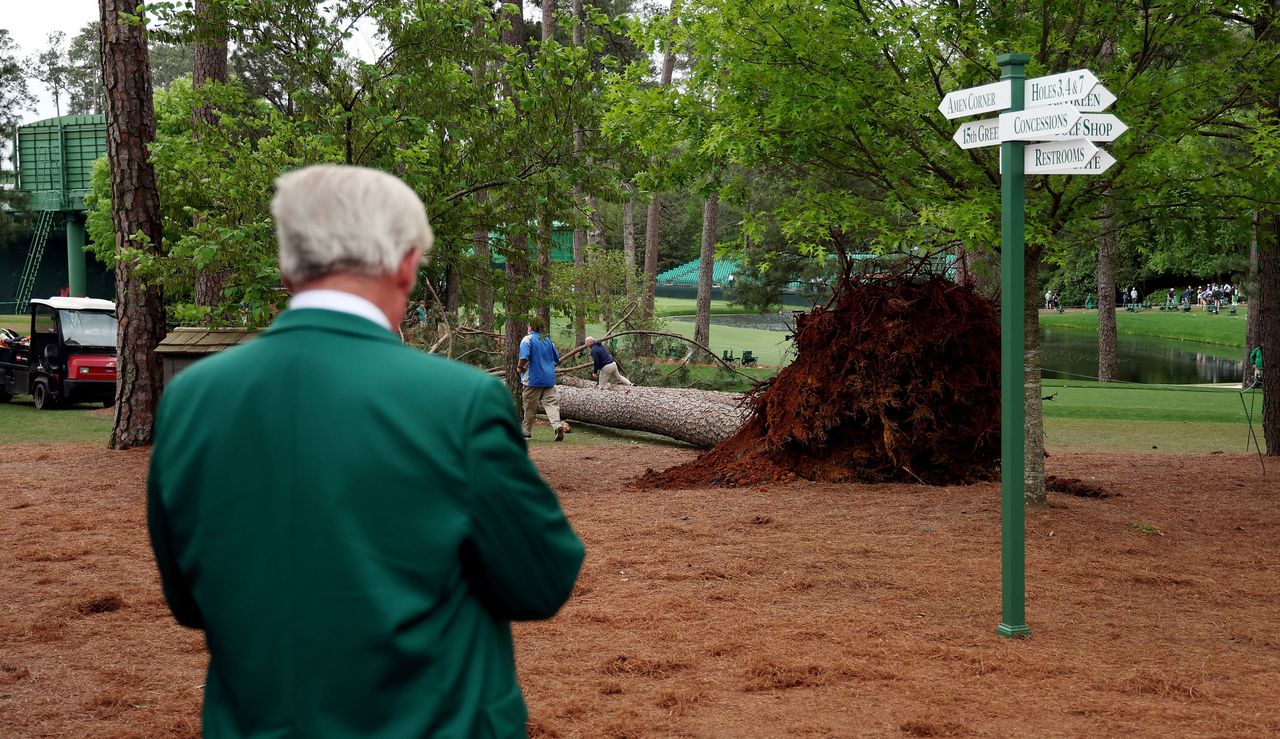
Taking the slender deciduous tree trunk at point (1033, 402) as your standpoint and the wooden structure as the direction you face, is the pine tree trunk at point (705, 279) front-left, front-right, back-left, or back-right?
front-right

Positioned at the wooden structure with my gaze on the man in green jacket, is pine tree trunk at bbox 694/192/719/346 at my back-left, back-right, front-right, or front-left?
back-left

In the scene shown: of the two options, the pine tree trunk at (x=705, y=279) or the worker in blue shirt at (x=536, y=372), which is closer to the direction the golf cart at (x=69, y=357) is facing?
the worker in blue shirt

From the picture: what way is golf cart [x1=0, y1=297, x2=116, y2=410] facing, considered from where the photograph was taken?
facing the viewer and to the right of the viewer

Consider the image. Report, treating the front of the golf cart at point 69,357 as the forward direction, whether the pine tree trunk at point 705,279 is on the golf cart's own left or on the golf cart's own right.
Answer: on the golf cart's own left

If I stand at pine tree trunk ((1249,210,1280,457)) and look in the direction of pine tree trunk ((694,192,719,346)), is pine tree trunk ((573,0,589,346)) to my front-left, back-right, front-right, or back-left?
front-left

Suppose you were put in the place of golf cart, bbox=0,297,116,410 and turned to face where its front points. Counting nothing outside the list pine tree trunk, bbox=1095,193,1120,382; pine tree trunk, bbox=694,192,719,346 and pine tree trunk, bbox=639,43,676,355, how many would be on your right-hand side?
0

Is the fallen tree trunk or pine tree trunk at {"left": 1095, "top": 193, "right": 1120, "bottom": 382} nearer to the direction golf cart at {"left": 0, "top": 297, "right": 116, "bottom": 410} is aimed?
the fallen tree trunk

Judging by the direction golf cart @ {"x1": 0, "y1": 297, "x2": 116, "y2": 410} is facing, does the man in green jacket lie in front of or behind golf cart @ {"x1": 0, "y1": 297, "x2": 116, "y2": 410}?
in front

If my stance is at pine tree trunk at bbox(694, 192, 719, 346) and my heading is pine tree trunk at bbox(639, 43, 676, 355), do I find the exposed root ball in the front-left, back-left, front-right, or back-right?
back-left

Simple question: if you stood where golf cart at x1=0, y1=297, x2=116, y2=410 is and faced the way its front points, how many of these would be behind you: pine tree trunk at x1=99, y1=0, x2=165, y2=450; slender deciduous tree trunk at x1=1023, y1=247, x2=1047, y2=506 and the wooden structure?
0

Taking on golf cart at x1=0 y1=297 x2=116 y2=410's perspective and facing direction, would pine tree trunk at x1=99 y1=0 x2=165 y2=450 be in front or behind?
in front

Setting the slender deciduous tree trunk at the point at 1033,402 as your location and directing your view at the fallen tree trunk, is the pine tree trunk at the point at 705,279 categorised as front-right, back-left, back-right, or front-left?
front-right
